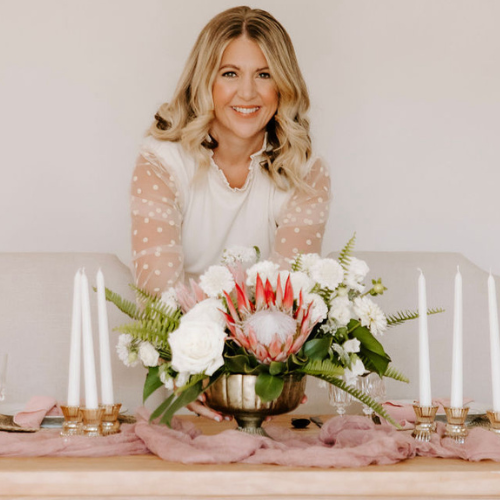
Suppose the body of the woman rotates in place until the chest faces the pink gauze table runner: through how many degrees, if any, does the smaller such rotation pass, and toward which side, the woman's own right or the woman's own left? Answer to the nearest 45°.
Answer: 0° — they already face it

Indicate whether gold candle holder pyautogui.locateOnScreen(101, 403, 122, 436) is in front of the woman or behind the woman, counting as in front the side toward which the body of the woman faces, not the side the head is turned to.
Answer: in front

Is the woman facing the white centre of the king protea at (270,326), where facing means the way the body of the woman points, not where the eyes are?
yes

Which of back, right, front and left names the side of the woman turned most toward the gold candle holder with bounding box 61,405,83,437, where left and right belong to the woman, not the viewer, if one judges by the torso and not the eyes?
front

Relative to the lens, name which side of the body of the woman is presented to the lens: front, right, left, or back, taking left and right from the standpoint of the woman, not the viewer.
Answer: front

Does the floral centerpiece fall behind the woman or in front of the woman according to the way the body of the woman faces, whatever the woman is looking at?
in front

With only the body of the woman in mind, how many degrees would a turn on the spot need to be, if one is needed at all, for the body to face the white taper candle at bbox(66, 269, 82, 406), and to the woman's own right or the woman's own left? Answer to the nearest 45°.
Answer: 0° — they already face it

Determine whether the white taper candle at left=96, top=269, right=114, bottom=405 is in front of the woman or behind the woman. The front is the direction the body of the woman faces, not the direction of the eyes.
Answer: in front

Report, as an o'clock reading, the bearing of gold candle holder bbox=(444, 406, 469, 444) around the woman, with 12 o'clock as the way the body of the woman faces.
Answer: The gold candle holder is roughly at 11 o'clock from the woman.

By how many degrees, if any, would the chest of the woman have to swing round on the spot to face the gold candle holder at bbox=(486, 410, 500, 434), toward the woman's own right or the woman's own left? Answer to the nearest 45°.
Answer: approximately 45° to the woman's own left
